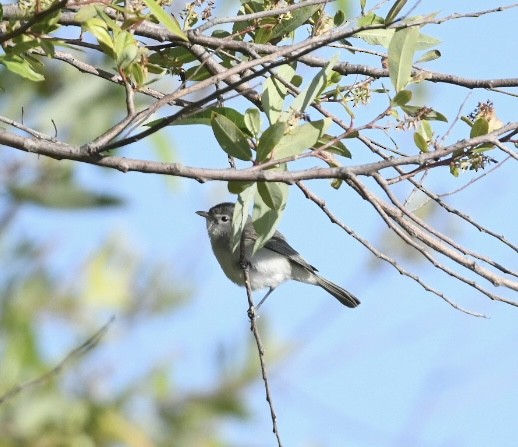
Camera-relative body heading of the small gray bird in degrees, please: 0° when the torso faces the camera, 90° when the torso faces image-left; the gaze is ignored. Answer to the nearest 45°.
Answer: approximately 90°
